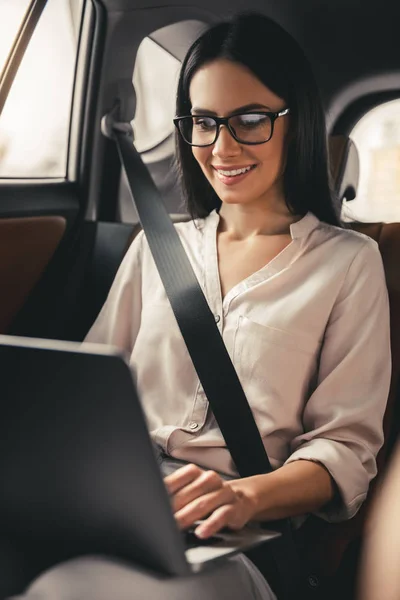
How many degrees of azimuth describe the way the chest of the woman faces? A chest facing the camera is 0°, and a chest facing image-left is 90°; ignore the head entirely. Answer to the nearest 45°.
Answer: approximately 45°

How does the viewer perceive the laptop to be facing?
facing away from the viewer and to the right of the viewer
